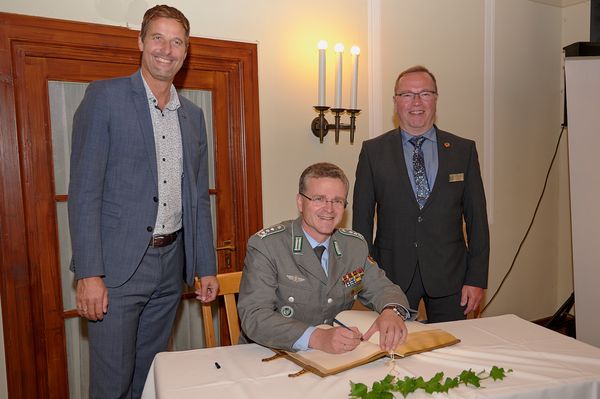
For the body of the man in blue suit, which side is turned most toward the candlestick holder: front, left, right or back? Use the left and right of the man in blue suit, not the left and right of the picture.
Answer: left

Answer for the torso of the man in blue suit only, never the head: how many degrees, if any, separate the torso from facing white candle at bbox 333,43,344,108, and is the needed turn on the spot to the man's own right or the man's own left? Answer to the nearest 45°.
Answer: approximately 90° to the man's own left

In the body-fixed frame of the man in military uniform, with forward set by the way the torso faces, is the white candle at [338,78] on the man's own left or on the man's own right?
on the man's own left

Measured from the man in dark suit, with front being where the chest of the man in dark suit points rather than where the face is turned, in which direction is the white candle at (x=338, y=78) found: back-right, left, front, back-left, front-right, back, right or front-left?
back-right

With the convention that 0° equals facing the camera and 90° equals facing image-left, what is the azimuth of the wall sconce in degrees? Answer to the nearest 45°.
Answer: approximately 315°

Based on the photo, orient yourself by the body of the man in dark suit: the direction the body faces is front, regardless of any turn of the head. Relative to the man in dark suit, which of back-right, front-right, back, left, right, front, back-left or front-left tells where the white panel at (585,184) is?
back-left

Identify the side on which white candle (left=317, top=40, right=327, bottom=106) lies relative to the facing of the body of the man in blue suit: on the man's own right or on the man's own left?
on the man's own left

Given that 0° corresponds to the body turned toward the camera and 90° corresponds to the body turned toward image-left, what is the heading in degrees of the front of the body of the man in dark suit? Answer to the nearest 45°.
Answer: approximately 0°

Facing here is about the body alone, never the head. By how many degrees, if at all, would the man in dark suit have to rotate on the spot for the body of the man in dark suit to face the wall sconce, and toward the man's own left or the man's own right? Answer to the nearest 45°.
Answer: approximately 135° to the man's own right
